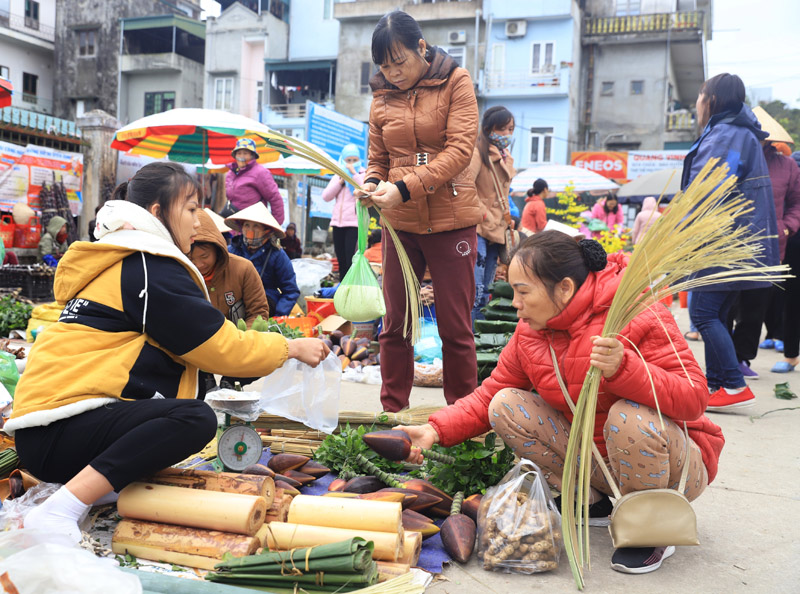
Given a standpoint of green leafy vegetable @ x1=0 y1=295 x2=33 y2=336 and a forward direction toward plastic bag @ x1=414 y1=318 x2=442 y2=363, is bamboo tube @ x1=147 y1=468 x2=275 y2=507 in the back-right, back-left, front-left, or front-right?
front-right

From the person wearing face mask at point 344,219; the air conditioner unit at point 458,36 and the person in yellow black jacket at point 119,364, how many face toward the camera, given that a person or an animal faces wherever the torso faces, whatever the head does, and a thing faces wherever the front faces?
2

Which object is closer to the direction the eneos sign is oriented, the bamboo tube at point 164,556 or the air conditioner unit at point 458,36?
the bamboo tube

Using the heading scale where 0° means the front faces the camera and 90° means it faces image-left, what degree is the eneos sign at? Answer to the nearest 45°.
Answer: approximately 0°

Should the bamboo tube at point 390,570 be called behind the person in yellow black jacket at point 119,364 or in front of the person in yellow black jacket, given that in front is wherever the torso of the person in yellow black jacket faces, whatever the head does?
in front

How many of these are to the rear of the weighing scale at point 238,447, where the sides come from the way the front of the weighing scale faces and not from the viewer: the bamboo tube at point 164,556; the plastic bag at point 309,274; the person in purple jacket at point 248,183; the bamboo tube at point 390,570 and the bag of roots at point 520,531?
2

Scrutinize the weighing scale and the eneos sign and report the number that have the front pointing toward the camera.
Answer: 2

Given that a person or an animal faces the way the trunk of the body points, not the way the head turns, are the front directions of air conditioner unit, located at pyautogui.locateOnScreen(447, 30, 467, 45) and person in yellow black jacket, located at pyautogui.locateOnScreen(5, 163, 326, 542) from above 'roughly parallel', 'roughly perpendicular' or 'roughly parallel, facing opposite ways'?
roughly perpendicular

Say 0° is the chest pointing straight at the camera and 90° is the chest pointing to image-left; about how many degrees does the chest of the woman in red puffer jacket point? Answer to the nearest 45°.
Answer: approximately 45°

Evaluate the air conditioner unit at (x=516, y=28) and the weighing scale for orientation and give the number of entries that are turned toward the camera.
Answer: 2

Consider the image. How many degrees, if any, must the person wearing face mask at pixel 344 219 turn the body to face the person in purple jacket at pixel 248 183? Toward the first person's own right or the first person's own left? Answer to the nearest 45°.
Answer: approximately 45° to the first person's own right

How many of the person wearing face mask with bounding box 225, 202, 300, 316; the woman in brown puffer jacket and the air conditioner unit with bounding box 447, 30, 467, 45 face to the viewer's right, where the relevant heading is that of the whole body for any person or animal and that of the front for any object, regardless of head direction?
0

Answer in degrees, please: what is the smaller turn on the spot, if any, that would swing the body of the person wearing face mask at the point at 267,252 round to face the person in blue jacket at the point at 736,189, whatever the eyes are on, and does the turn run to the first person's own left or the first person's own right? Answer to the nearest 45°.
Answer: approximately 90° to the first person's own left

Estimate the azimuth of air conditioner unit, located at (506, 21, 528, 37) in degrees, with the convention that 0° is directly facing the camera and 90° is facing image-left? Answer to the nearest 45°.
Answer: approximately 0°

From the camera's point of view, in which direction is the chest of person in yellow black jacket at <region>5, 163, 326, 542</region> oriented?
to the viewer's right

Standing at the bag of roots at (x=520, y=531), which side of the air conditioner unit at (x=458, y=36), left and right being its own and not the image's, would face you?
front

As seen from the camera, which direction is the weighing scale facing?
toward the camera

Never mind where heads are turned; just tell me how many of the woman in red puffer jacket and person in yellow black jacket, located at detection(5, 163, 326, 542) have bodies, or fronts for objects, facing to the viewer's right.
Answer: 1

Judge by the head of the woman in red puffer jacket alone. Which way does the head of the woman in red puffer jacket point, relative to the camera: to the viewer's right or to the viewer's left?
to the viewer's left
